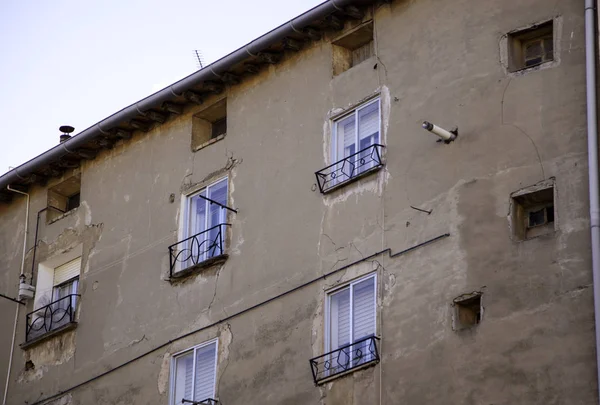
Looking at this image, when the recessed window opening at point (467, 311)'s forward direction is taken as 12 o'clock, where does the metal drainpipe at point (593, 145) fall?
The metal drainpipe is roughly at 9 o'clock from the recessed window opening.

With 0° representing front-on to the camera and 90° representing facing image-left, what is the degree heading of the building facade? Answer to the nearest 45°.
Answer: approximately 45°

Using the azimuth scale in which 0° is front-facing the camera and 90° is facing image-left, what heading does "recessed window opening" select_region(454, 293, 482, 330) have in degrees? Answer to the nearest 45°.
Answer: approximately 45°

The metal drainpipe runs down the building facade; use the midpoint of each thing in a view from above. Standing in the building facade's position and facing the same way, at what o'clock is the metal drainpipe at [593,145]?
The metal drainpipe is roughly at 9 o'clock from the building facade.
